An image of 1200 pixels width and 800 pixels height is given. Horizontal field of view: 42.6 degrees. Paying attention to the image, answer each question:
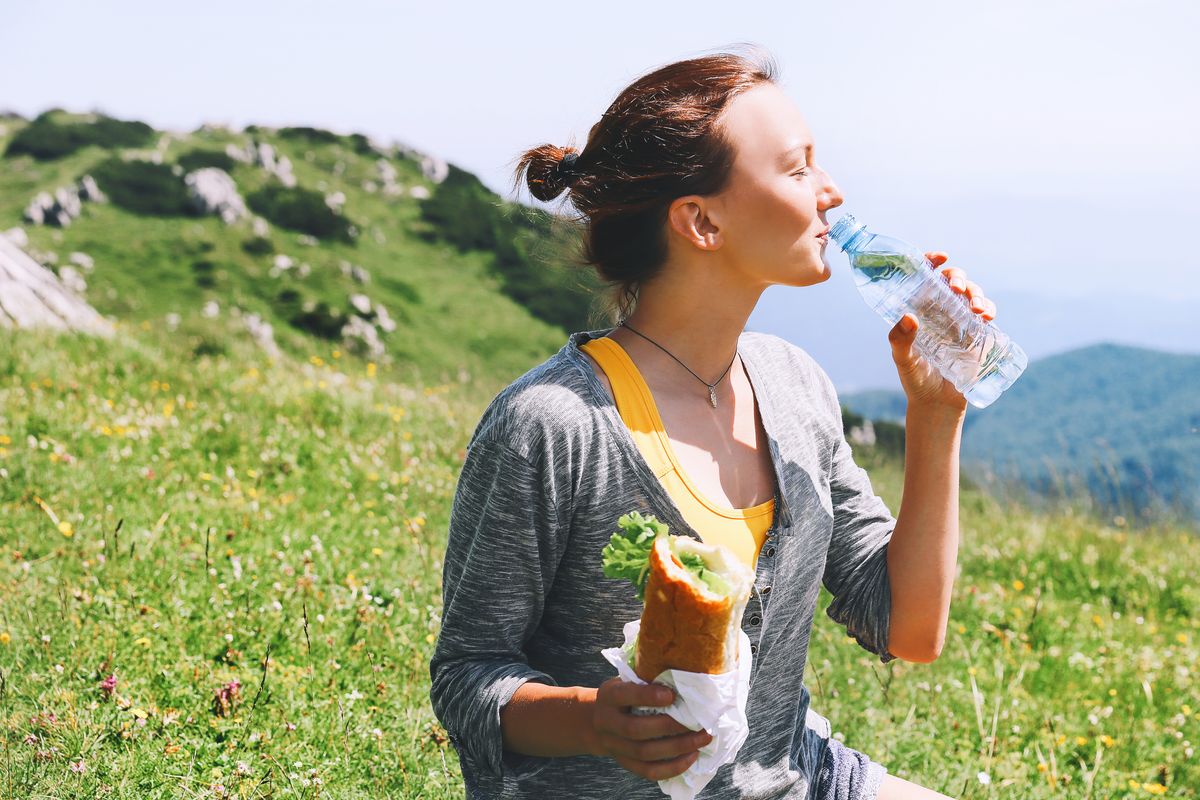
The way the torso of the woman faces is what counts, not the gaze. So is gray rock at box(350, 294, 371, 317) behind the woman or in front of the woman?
behind

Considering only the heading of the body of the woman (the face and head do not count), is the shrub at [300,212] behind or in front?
behind

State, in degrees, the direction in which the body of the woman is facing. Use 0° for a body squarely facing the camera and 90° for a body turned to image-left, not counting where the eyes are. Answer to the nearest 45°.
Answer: approximately 315°

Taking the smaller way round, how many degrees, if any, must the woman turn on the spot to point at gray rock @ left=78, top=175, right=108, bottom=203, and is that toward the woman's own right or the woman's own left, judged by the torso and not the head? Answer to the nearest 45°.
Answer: approximately 180°

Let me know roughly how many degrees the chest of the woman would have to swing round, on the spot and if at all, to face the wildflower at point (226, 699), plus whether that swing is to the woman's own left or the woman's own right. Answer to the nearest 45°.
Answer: approximately 180°

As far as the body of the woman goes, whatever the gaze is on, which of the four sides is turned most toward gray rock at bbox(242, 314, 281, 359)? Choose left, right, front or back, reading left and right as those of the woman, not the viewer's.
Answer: back

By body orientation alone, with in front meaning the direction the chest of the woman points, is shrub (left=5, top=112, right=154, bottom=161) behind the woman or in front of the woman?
behind

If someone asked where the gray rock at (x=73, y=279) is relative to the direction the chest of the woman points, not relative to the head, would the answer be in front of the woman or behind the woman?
behind

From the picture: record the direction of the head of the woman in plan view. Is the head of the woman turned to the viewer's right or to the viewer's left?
to the viewer's right
